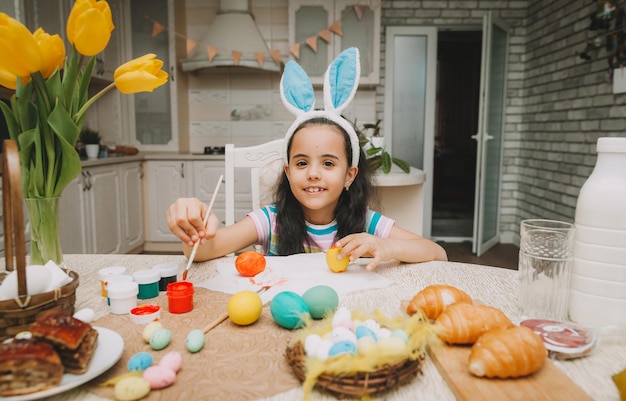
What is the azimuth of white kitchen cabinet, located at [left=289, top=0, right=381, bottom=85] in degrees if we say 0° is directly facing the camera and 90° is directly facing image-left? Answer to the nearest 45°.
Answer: approximately 0°

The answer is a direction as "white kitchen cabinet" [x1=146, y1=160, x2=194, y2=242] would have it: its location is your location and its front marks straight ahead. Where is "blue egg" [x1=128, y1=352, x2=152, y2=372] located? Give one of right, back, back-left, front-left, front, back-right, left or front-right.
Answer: front

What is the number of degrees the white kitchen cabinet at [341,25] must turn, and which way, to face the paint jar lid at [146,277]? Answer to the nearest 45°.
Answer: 0° — it already faces it

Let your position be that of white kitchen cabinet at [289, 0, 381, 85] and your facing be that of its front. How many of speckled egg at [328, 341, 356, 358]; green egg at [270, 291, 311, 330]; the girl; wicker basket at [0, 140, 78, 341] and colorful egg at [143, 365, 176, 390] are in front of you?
5

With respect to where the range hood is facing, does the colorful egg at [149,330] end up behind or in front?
in front

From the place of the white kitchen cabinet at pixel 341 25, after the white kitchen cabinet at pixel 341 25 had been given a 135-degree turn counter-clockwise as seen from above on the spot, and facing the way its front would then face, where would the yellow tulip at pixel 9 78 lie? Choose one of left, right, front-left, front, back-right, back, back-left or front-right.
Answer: back-right

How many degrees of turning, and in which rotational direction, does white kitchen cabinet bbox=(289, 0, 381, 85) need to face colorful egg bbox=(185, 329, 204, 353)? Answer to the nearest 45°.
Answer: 0° — it already faces it

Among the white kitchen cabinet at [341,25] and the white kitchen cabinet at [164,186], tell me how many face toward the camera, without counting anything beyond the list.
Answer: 2

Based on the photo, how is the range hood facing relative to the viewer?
toward the camera

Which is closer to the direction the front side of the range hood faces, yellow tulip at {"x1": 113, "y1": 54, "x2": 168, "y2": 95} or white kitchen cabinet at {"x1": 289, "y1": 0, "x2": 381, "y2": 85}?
the yellow tulip

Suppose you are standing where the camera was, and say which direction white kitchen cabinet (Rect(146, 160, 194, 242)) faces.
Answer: facing the viewer

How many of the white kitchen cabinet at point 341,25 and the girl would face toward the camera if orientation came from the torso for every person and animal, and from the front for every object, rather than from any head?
2

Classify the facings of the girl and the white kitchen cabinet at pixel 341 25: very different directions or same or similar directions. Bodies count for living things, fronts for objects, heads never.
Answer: same or similar directions

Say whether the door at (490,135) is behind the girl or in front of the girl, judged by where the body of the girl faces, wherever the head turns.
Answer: behind

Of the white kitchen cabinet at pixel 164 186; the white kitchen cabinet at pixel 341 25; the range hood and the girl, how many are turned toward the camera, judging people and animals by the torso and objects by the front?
4

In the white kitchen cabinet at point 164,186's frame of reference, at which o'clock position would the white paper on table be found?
The white paper on table is roughly at 12 o'clock from the white kitchen cabinet.

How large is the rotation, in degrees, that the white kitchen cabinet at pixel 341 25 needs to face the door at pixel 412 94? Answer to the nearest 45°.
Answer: approximately 135° to its left
